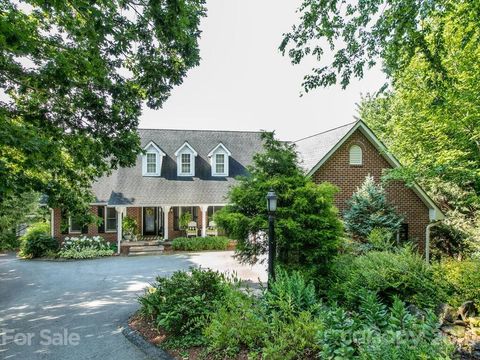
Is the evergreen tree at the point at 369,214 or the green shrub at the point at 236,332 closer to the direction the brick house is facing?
the green shrub

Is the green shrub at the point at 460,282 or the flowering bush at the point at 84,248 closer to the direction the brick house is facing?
the green shrub

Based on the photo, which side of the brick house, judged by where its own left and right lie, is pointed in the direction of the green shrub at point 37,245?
right

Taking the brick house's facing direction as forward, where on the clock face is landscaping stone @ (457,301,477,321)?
The landscaping stone is roughly at 11 o'clock from the brick house.

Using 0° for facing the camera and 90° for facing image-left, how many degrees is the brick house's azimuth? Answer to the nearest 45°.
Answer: approximately 0°

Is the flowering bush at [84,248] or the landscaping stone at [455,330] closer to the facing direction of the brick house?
the landscaping stone

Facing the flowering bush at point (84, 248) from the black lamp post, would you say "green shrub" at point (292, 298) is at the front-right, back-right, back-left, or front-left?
back-left
